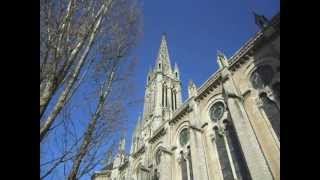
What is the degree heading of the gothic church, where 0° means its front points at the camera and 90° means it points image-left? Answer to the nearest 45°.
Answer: approximately 135°
